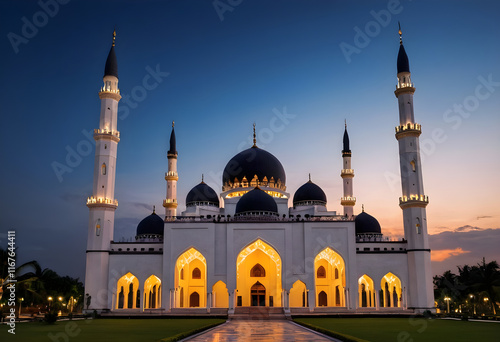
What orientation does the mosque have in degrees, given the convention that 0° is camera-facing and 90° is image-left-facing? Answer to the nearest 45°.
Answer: approximately 0°
